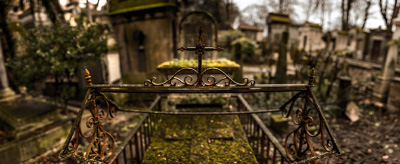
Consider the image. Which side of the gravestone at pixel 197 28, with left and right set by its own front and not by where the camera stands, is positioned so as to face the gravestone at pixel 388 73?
left

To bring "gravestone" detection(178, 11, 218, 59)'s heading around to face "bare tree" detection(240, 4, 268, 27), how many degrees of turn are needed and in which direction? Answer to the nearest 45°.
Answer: approximately 180°

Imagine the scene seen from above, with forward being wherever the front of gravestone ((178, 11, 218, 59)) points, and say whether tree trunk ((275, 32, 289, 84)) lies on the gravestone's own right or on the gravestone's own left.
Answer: on the gravestone's own left

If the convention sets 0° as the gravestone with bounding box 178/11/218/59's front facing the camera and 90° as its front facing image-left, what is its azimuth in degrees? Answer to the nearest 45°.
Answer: approximately 0°

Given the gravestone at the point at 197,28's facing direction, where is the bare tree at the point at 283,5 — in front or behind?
behind
